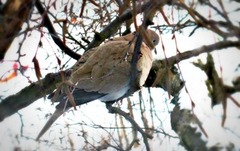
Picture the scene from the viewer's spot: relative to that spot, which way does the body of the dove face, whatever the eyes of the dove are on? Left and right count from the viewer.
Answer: facing to the right of the viewer
